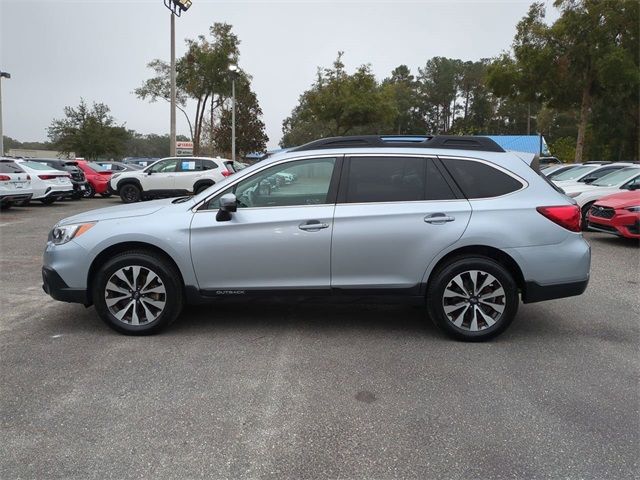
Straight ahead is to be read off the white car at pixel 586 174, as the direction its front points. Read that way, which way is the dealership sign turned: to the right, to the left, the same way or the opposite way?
to the left

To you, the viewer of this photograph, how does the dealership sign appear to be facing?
facing the viewer

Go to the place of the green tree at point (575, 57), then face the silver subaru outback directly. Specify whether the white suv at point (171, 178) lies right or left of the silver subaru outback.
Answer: right

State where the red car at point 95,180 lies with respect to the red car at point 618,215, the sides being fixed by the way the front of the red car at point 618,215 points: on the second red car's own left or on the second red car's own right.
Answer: on the second red car's own right

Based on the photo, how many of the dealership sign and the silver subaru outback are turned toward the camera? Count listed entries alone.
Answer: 1

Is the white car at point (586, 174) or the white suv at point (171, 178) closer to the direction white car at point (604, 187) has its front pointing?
the white suv

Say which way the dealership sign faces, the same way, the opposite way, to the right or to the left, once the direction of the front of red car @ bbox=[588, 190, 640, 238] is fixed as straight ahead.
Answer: to the left

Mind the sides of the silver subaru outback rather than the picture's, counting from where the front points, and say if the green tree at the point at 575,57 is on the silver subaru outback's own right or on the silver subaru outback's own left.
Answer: on the silver subaru outback's own right

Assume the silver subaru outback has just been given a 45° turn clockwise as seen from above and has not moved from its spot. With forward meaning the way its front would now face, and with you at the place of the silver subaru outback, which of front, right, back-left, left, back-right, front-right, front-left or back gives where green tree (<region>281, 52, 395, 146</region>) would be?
front-right

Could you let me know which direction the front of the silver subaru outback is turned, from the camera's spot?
facing to the left of the viewer

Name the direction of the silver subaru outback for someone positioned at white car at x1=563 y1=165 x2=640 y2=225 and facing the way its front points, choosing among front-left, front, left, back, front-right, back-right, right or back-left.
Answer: front-left

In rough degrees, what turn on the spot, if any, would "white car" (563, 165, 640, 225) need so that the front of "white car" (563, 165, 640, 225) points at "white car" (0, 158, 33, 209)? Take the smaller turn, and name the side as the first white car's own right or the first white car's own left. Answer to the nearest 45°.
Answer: approximately 45° to the first white car's own right

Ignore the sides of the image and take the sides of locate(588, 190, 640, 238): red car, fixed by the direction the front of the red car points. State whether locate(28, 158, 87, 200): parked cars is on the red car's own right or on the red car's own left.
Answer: on the red car's own right
